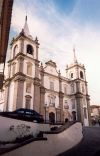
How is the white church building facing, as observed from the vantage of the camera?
facing the viewer and to the right of the viewer
